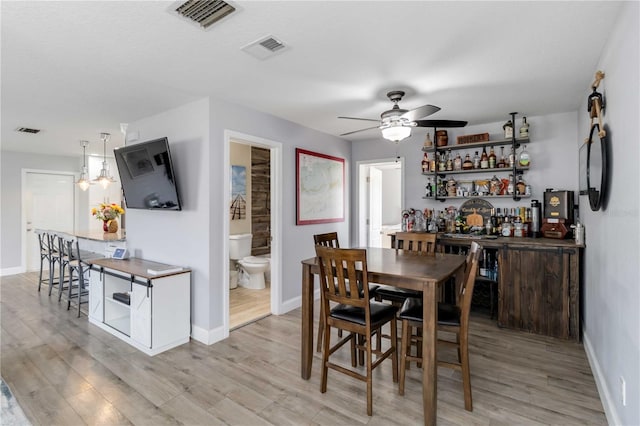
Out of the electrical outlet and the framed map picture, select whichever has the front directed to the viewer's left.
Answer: the electrical outlet

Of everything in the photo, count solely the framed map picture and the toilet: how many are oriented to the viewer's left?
0

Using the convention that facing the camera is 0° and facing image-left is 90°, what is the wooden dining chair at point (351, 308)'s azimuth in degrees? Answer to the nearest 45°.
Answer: approximately 225°

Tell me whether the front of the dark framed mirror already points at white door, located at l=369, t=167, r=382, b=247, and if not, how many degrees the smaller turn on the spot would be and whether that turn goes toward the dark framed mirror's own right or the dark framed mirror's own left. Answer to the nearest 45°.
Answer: approximately 45° to the dark framed mirror's own right

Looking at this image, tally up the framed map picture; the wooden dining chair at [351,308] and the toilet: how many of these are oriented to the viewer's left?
0

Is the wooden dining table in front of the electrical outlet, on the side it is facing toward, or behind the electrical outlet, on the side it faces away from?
in front

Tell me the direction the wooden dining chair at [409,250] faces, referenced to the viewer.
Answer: facing the viewer and to the left of the viewer

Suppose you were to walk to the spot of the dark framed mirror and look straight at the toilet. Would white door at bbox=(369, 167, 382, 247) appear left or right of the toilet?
right

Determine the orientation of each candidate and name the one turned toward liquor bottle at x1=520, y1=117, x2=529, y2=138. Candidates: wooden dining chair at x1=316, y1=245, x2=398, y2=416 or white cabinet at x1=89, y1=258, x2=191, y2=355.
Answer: the wooden dining chair

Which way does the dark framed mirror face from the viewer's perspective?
to the viewer's left

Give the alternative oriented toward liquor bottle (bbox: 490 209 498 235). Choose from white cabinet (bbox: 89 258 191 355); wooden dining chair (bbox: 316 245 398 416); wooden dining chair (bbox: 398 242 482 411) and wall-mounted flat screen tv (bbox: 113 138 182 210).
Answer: wooden dining chair (bbox: 316 245 398 416)

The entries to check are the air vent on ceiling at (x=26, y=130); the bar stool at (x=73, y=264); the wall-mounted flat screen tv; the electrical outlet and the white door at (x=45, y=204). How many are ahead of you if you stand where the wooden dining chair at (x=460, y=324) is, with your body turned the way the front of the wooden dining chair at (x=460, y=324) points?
4

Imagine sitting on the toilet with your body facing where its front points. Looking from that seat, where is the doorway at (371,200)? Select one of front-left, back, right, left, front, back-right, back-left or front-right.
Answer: front-left

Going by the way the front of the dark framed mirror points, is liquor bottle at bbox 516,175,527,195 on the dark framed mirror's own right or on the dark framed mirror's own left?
on the dark framed mirror's own right

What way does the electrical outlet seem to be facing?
to the viewer's left

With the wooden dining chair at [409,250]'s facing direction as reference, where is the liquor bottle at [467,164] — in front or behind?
behind

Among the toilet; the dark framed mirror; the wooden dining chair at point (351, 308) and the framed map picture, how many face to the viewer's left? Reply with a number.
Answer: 1
